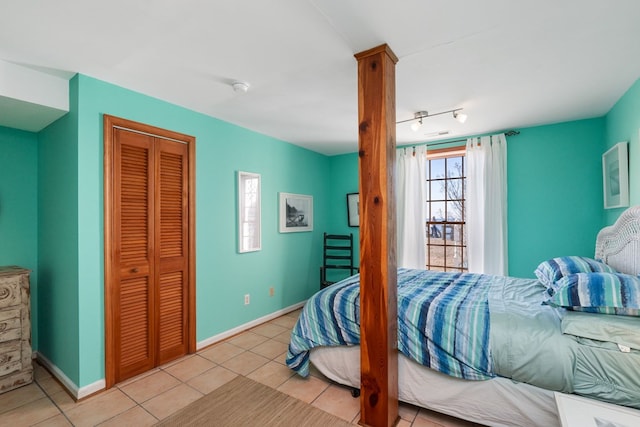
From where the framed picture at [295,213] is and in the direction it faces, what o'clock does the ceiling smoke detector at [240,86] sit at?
The ceiling smoke detector is roughly at 2 o'clock from the framed picture.

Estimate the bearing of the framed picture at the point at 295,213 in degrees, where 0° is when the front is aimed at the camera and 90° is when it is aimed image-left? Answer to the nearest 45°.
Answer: approximately 315°

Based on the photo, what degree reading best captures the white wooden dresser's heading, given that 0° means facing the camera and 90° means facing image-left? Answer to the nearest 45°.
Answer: approximately 315°

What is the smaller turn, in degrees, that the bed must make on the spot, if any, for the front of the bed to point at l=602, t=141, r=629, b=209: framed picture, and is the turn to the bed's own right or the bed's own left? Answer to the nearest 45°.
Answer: approximately 135° to the bed's own right

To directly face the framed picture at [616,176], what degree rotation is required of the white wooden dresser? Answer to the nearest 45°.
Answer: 0° — it already faces it

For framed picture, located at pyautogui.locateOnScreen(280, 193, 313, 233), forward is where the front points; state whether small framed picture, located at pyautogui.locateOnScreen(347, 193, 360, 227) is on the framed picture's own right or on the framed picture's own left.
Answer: on the framed picture's own left

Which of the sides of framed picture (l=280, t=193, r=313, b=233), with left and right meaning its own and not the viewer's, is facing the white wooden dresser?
right

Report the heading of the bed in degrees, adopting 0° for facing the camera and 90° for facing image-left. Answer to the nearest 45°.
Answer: approximately 90°

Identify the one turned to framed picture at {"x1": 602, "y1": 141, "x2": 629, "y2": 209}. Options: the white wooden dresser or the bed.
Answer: the white wooden dresser

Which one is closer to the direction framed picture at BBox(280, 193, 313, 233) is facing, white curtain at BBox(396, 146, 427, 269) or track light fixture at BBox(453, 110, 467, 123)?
the track light fixture

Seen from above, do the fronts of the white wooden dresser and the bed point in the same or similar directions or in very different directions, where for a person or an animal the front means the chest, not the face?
very different directions

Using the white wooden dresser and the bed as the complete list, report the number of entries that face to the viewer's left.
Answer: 1

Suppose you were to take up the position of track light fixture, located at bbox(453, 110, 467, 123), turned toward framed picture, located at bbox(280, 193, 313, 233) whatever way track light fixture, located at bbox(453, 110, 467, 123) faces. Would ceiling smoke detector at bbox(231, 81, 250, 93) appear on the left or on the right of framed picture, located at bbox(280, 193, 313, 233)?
left

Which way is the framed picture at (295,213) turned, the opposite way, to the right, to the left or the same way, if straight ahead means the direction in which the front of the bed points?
the opposite way
